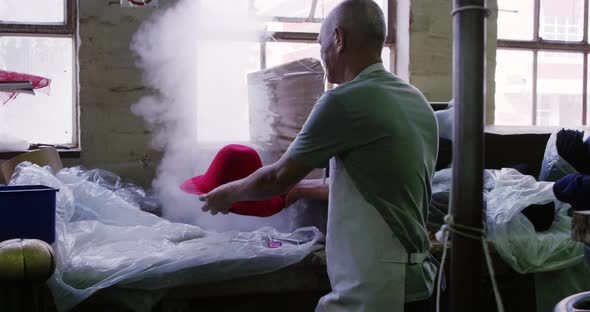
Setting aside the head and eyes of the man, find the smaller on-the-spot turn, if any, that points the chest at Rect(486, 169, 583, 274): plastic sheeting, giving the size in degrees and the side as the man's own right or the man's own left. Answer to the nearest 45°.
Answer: approximately 90° to the man's own right

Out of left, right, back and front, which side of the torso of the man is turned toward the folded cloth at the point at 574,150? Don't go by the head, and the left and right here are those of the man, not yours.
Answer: right

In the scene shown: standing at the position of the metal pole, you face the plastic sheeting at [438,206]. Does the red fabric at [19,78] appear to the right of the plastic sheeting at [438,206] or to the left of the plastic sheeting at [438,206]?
left

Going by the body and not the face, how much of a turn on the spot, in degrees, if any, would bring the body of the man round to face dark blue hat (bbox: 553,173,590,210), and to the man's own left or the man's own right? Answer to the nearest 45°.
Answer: approximately 90° to the man's own right

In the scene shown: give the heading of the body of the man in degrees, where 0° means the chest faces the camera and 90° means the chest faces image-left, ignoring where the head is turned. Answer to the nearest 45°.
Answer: approximately 135°

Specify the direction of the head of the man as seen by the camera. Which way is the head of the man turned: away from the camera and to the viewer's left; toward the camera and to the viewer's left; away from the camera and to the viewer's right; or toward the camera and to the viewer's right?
away from the camera and to the viewer's left

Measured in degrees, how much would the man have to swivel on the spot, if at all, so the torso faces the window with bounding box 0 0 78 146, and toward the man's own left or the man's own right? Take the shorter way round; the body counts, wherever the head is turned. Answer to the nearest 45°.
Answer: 0° — they already face it

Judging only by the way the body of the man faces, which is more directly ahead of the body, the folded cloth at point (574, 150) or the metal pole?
the folded cloth

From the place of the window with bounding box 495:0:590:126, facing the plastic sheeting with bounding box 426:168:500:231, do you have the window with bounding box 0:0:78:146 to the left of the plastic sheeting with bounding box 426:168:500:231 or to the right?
right
